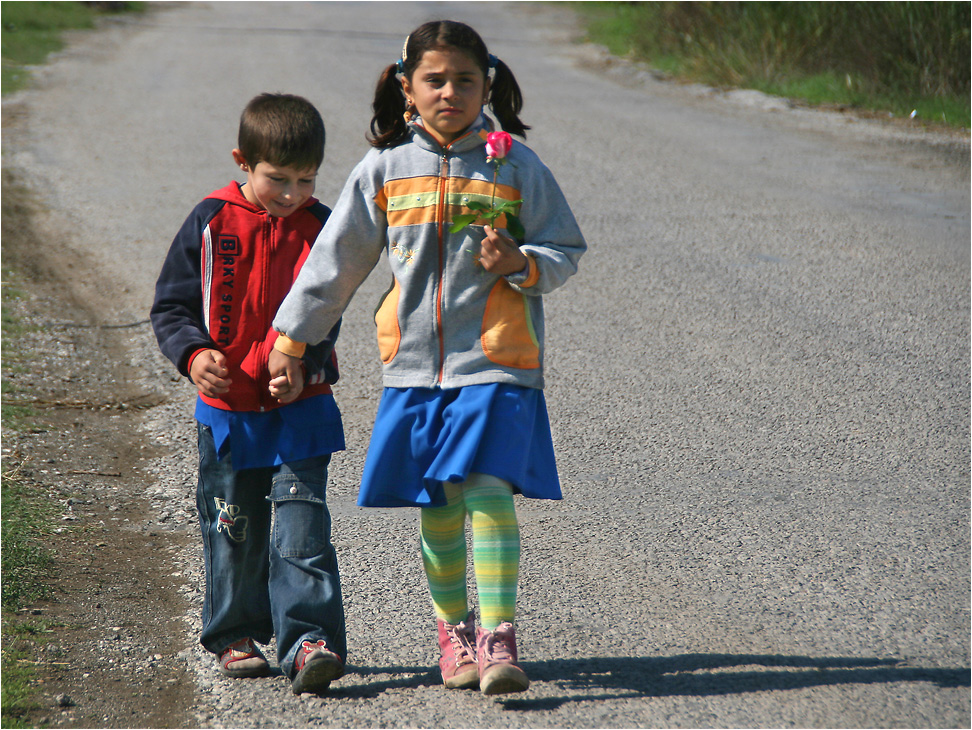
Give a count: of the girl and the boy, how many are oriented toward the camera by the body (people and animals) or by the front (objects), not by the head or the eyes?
2

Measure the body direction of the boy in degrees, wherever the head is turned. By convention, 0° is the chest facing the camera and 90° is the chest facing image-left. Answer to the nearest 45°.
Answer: approximately 0°

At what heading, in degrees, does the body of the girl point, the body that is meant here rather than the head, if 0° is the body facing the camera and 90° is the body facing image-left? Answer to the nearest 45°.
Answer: approximately 0°

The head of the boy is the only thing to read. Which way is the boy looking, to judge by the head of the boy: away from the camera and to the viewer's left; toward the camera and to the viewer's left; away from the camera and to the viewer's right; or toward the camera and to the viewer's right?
toward the camera and to the viewer's right
